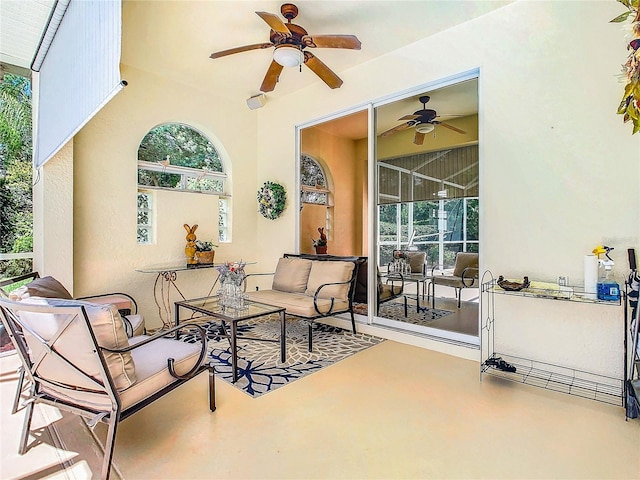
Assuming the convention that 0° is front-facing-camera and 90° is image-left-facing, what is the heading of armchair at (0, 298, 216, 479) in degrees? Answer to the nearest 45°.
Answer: approximately 225°

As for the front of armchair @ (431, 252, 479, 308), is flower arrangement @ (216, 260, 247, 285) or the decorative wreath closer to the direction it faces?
the flower arrangement

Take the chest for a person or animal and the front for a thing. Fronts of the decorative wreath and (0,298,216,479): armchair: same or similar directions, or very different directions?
very different directions

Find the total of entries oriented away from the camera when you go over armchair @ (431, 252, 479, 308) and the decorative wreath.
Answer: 0

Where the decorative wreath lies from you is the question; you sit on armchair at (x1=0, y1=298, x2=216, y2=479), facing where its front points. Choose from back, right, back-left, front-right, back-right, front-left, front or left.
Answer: front

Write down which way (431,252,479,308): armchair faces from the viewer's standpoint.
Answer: facing the viewer and to the left of the viewer

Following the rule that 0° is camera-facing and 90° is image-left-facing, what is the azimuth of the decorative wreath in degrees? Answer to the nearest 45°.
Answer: approximately 45°
